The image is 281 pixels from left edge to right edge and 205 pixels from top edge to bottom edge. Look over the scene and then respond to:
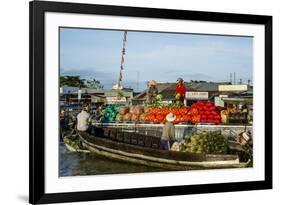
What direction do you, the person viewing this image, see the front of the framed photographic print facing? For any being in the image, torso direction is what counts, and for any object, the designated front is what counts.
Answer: facing the viewer and to the right of the viewer
